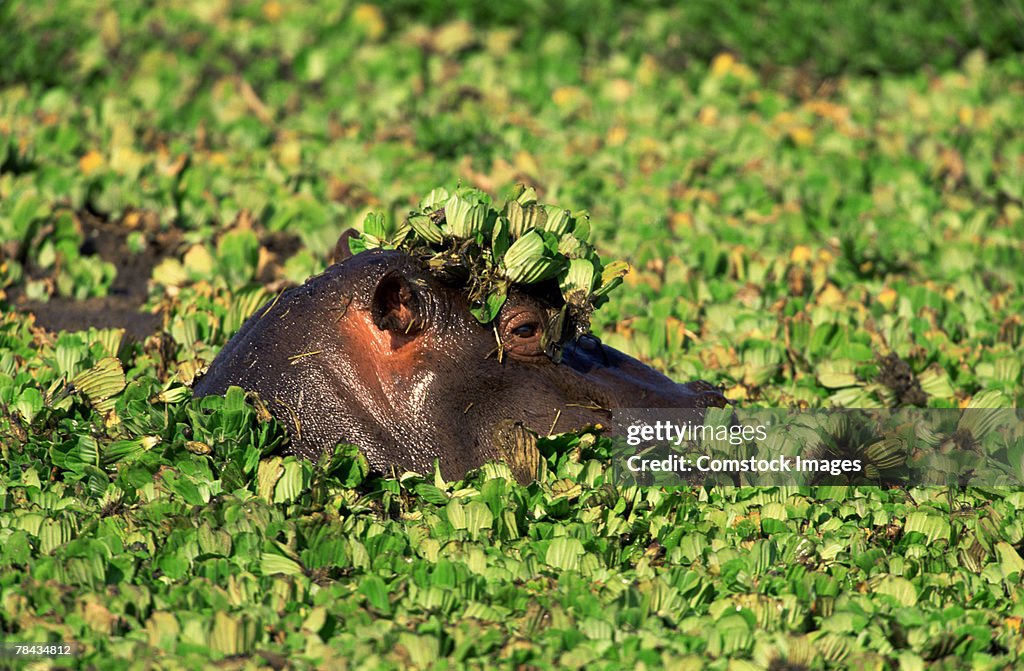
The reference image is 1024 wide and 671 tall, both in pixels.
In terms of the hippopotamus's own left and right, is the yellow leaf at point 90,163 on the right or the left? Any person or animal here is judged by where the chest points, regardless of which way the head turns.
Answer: on its left

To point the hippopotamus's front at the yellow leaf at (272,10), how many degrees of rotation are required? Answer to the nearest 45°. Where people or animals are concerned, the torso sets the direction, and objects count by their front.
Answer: approximately 90° to its left

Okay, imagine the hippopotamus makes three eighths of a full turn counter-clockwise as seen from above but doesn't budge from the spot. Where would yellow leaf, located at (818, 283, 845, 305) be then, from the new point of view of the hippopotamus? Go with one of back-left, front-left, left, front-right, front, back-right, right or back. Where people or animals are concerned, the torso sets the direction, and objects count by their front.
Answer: right

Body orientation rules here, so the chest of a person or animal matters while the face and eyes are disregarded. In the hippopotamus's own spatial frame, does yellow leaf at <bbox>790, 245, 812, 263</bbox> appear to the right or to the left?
on its left

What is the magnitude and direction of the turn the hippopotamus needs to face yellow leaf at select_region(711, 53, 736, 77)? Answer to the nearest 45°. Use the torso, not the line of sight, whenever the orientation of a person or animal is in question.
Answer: approximately 90° to its left

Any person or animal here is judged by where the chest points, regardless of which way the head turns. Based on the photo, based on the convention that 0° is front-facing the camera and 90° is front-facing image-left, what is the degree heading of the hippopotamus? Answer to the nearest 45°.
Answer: approximately 270°

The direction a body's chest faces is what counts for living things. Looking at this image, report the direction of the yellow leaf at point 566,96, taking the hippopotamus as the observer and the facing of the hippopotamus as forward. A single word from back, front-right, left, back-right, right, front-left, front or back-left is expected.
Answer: left

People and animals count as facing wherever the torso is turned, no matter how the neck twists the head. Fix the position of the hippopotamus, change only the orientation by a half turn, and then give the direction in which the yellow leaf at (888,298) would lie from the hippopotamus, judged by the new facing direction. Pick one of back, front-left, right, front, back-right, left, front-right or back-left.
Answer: back-right

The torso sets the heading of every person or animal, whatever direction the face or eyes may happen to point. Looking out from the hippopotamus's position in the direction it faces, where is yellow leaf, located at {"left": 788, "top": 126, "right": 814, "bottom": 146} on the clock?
The yellow leaf is roughly at 10 o'clock from the hippopotamus.

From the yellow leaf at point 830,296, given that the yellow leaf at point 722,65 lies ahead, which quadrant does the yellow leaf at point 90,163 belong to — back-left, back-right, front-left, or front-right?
front-left
